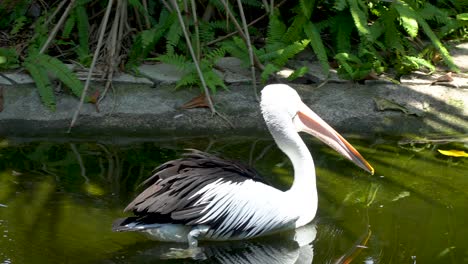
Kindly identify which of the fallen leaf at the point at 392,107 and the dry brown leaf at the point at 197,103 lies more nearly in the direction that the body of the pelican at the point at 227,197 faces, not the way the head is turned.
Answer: the fallen leaf

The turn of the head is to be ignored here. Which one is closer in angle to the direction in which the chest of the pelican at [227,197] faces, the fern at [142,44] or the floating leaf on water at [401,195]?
the floating leaf on water

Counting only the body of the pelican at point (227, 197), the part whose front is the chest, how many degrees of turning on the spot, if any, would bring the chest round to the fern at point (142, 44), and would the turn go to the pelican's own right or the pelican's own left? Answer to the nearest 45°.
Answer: approximately 90° to the pelican's own left

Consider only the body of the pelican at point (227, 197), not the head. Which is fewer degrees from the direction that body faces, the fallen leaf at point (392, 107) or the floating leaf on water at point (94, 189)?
the fallen leaf

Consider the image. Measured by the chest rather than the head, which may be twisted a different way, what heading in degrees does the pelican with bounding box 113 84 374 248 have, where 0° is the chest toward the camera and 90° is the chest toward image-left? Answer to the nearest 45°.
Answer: approximately 270°

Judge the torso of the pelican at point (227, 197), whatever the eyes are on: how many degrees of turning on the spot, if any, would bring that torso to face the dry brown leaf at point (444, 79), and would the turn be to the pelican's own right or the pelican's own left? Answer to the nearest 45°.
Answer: approximately 45° to the pelican's own left

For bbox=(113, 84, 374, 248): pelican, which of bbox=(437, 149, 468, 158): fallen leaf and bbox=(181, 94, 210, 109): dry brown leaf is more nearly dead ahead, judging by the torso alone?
the fallen leaf

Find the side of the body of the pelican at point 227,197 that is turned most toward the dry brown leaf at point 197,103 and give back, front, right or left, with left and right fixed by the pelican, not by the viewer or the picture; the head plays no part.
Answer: left

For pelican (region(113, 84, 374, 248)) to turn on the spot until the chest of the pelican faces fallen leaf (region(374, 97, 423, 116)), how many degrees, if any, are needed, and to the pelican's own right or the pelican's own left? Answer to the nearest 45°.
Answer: approximately 45° to the pelican's own left

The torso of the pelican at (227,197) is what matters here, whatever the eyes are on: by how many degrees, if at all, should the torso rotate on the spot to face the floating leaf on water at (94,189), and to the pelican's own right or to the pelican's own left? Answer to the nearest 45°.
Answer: approximately 135° to the pelican's own left
